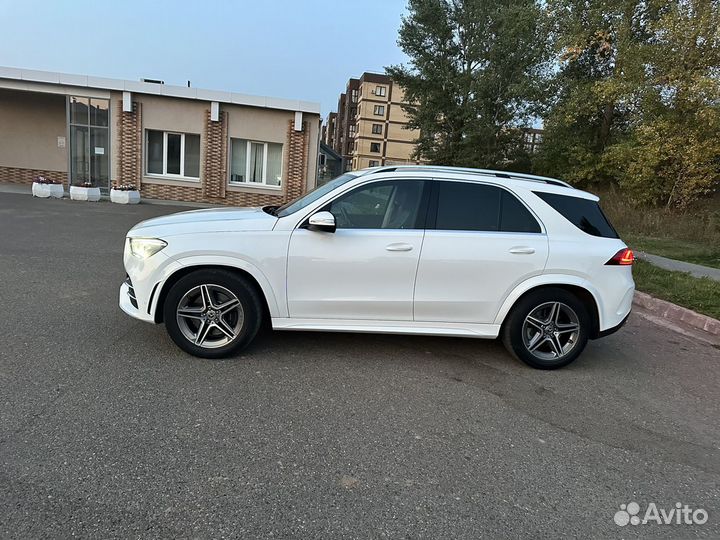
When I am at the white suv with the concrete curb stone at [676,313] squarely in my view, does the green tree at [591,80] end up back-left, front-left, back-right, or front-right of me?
front-left

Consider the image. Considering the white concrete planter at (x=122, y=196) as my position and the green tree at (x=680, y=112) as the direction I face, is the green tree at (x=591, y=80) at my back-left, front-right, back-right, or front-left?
front-left

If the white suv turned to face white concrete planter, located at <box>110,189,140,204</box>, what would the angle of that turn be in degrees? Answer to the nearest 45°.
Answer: approximately 45° to its right

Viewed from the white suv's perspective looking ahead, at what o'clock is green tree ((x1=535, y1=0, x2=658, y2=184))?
The green tree is roughly at 4 o'clock from the white suv.

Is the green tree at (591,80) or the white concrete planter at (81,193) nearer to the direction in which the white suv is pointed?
the white concrete planter

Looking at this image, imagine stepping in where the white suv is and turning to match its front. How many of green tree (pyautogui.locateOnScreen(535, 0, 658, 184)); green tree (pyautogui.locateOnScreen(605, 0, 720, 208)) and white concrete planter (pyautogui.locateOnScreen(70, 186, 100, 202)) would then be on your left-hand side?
0

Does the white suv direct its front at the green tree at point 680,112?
no

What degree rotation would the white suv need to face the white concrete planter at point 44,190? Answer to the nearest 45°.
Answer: approximately 45° to its right

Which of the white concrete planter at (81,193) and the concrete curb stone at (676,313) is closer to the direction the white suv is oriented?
the white concrete planter

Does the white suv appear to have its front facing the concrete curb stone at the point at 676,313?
no

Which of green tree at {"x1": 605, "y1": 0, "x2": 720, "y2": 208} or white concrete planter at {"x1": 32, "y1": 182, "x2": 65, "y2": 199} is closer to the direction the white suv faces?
the white concrete planter

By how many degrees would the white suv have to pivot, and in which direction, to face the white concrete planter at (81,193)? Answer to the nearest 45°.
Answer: approximately 45° to its right

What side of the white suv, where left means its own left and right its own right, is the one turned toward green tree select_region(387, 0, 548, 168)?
right

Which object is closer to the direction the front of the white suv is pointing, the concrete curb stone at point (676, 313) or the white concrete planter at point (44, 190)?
the white concrete planter

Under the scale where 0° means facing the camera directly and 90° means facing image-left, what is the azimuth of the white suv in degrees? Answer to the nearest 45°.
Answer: approximately 90°

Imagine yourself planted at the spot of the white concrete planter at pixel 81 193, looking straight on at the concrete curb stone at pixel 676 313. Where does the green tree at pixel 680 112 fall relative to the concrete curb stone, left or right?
left
